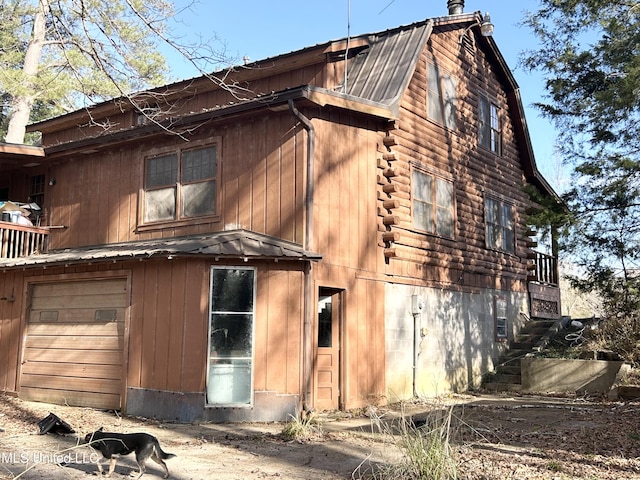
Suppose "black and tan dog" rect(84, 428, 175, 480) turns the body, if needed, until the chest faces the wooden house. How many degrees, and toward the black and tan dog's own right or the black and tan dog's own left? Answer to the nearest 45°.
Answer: approximately 135° to the black and tan dog's own right

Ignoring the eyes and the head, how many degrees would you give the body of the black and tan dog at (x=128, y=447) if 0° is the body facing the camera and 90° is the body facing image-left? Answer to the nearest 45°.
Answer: approximately 90°
